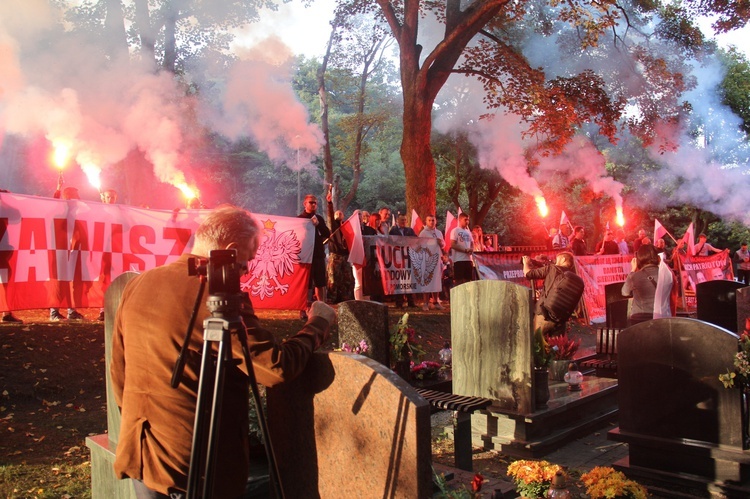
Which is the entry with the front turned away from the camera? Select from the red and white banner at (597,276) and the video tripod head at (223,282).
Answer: the video tripod head

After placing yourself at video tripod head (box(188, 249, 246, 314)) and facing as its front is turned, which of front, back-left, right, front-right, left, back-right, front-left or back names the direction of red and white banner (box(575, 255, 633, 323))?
front-right

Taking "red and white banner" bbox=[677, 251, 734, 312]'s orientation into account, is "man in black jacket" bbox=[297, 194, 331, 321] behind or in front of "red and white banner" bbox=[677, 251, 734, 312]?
in front

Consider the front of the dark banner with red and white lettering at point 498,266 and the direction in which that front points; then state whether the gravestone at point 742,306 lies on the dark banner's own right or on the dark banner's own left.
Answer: on the dark banner's own left

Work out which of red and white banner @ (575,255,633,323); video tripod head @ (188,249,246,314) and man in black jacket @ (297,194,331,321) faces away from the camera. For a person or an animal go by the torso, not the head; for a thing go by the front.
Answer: the video tripod head

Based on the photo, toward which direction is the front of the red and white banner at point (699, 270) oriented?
toward the camera

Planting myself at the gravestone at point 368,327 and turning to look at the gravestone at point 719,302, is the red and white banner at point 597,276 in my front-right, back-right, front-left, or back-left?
front-left

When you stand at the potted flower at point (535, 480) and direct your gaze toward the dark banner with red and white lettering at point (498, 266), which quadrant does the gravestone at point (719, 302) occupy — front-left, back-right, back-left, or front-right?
front-right

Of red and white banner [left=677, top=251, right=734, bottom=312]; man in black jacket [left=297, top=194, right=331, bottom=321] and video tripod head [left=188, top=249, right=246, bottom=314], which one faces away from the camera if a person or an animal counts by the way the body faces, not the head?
the video tripod head

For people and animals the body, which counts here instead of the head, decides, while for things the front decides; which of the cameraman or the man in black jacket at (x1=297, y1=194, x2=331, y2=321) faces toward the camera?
the man in black jacket

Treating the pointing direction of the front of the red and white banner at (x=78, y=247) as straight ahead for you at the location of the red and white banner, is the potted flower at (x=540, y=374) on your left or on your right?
on your left

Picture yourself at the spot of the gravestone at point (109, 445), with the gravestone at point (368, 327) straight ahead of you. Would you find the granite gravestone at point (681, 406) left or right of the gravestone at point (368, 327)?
right

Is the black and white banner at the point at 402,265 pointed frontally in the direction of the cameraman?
yes

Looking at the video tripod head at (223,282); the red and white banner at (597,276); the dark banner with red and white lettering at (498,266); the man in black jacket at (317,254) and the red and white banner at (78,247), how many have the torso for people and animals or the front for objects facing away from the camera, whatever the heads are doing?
1

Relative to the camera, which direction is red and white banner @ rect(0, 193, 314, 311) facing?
toward the camera

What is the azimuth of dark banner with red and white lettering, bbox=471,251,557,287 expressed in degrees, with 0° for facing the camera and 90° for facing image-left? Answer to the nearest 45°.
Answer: approximately 0°

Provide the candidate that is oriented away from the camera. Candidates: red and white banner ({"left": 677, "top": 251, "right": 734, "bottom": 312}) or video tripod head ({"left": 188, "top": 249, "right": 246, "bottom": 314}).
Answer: the video tripod head

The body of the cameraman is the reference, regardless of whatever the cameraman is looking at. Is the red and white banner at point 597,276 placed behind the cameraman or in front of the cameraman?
in front
